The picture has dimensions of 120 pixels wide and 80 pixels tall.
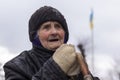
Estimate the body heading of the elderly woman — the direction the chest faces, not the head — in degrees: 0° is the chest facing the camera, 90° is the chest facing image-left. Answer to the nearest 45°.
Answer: approximately 315°
